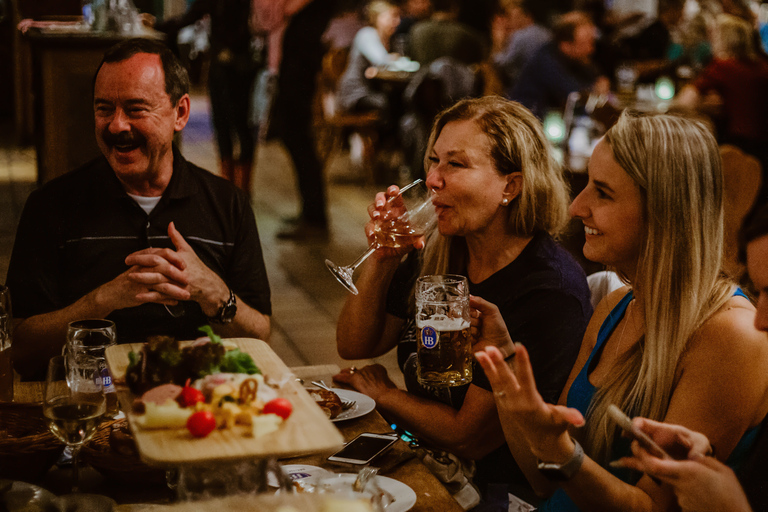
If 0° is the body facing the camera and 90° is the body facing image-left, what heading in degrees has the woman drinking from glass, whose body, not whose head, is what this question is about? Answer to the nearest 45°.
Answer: approximately 45°

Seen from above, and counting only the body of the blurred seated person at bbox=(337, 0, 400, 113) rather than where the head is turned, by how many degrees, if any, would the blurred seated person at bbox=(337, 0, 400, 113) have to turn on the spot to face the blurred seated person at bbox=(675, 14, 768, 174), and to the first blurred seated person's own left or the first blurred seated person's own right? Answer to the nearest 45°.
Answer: approximately 45° to the first blurred seated person's own right

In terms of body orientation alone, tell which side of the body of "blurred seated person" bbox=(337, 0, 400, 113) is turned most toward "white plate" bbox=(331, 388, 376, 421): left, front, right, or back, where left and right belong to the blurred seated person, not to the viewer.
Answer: right

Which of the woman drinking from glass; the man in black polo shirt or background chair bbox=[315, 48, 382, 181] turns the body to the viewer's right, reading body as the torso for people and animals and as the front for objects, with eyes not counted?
the background chair

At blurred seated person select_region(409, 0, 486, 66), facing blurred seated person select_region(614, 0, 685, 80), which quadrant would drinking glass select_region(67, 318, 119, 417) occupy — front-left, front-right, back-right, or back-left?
back-right

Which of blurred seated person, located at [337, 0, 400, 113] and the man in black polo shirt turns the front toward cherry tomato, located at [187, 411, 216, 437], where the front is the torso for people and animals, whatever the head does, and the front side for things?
the man in black polo shirt

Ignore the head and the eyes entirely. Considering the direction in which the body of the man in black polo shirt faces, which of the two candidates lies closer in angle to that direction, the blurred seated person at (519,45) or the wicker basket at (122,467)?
the wicker basket

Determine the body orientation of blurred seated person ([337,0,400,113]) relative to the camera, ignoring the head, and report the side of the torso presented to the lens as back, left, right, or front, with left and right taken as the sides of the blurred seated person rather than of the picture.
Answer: right

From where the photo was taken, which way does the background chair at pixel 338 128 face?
to the viewer's right

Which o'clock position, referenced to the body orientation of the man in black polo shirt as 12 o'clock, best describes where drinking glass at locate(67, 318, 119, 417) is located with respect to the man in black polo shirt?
The drinking glass is roughly at 12 o'clock from the man in black polo shirt.

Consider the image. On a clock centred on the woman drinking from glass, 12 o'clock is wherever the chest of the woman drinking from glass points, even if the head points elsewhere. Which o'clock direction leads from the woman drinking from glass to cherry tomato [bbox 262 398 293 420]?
The cherry tomato is roughly at 11 o'clock from the woman drinking from glass.
